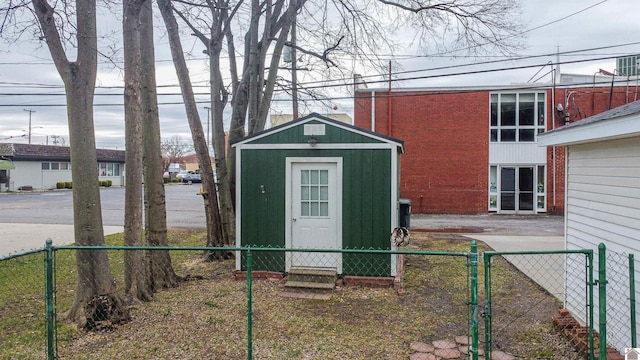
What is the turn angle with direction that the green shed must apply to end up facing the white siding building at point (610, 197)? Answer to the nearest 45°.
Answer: approximately 45° to its left

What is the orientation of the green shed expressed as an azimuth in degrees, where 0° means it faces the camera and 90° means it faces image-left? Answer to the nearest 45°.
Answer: approximately 0°

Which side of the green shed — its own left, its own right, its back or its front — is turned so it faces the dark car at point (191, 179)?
back

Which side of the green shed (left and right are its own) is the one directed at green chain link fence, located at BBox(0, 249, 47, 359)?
front

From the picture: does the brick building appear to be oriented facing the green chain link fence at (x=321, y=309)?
yes

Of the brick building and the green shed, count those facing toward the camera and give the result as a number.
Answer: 2

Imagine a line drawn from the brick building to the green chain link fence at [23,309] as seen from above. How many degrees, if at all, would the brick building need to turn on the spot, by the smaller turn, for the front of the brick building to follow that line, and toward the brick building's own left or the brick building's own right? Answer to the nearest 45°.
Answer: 0° — it already faces it

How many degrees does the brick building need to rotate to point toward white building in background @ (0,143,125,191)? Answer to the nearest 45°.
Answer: approximately 90° to its right

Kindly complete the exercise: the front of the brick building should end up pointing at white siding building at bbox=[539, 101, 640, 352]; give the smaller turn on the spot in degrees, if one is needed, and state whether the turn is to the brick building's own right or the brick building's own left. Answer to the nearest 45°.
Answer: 0° — it already faces it

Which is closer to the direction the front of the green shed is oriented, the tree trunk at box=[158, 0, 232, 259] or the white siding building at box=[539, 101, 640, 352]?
the white siding building

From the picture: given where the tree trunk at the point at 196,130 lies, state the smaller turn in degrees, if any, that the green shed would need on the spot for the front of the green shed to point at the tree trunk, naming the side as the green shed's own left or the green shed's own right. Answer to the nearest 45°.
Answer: approximately 135° to the green shed's own right

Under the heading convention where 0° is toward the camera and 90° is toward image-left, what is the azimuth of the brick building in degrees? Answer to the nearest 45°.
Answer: approximately 0°
